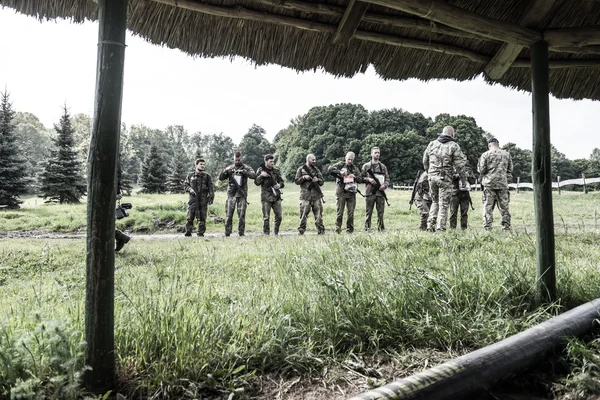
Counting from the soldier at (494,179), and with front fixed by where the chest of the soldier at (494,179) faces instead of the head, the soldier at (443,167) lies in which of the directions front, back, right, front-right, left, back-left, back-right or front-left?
back-left

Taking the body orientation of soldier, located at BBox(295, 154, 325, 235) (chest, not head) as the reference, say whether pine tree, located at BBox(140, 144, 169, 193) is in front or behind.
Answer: behind

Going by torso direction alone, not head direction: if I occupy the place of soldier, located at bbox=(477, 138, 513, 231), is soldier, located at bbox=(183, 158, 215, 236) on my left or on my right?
on my left

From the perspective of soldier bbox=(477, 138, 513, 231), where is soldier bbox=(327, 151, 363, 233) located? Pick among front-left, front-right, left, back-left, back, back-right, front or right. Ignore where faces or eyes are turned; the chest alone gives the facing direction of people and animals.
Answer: left

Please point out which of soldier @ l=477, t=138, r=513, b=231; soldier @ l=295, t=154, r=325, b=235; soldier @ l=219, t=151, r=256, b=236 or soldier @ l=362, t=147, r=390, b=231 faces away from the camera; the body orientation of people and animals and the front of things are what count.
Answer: soldier @ l=477, t=138, r=513, b=231

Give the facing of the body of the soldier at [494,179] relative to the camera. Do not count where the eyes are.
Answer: away from the camera

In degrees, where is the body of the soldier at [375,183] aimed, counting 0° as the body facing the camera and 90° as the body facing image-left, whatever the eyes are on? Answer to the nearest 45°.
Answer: approximately 0°

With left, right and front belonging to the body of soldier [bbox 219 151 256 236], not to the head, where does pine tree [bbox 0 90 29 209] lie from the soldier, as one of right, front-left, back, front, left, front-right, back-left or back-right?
back-right

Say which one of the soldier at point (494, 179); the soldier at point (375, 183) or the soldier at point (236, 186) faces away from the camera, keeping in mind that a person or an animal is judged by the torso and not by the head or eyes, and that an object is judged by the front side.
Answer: the soldier at point (494, 179)

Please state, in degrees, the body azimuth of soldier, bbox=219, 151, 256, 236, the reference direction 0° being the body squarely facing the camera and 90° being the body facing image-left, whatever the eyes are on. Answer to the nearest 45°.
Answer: approximately 0°

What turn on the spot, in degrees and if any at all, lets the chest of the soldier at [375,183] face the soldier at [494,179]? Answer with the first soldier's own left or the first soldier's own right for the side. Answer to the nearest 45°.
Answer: approximately 45° to the first soldier's own left

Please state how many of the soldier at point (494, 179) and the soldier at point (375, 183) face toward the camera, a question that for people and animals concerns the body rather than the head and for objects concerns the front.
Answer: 1

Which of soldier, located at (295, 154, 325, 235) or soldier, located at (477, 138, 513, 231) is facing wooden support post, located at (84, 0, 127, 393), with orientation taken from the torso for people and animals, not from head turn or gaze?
soldier, located at (295, 154, 325, 235)

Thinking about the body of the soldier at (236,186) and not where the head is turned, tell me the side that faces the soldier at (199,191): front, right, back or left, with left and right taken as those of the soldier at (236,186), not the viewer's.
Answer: right

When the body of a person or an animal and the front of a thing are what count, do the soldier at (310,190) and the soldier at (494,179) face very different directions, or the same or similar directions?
very different directions

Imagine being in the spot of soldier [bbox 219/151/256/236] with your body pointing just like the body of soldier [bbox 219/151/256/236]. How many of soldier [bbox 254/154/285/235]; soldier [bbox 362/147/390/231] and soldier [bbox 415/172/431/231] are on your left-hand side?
3
